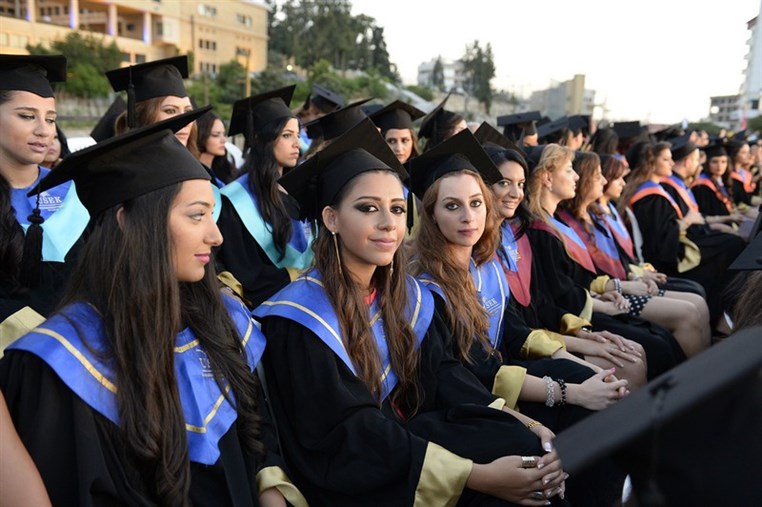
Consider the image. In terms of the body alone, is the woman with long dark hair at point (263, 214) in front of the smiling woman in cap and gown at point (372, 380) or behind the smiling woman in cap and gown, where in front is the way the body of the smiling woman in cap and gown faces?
behind

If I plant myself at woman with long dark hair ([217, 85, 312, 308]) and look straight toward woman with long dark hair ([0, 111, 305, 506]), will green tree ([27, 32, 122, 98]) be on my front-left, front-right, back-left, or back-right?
back-right

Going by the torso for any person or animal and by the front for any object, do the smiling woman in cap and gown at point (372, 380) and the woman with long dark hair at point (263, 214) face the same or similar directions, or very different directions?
same or similar directions

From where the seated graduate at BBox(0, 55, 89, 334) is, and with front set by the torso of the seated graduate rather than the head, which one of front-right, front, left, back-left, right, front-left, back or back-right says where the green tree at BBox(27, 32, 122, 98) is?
back-left

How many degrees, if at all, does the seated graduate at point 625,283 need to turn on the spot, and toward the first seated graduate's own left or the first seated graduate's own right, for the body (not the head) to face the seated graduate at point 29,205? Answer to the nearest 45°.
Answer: approximately 135° to the first seated graduate's own right

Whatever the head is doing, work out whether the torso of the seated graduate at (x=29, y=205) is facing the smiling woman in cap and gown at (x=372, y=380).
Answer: yes

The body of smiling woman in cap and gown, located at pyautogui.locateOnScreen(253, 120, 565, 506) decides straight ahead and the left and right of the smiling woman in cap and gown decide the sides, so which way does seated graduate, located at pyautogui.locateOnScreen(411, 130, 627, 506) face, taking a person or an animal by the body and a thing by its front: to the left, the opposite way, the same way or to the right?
the same way

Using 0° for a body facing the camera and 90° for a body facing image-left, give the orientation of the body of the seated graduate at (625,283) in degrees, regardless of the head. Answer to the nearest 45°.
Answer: approximately 270°

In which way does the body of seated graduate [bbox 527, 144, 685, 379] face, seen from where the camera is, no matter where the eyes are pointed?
to the viewer's right

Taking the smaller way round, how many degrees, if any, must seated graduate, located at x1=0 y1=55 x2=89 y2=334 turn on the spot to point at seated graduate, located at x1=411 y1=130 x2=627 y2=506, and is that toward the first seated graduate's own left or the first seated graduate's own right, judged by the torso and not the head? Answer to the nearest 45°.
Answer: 0° — they already face them

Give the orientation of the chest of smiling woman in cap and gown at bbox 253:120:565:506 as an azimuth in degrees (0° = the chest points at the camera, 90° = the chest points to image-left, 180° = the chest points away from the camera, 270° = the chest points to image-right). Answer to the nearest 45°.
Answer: approximately 315°

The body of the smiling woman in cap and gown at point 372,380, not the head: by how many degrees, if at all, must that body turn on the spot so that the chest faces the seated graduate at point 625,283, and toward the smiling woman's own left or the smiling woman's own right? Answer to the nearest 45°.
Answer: approximately 90° to the smiling woman's own left

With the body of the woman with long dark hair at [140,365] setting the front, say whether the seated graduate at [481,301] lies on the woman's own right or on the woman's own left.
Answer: on the woman's own left

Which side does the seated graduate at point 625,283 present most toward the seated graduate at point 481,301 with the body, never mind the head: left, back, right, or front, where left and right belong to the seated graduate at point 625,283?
right

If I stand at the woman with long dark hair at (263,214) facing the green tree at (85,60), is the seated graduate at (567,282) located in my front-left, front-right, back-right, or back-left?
back-right
